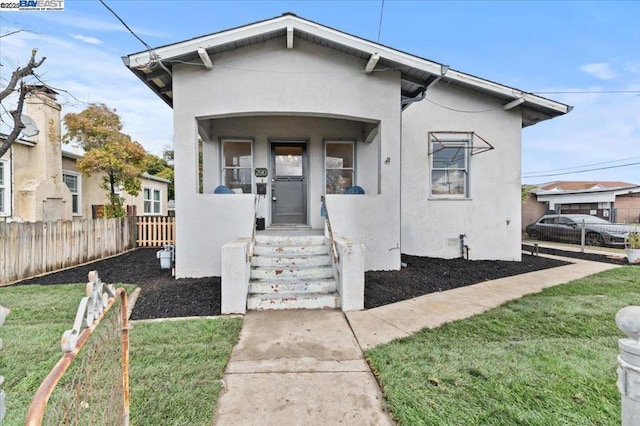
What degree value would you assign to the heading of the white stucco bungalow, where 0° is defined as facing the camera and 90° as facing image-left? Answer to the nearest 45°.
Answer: approximately 0°

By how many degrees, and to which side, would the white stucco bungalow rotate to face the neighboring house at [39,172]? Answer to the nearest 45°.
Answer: approximately 90° to its right

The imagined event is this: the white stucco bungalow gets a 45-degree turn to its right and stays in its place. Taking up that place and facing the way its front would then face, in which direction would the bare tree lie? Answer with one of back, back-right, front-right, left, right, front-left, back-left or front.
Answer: front-right

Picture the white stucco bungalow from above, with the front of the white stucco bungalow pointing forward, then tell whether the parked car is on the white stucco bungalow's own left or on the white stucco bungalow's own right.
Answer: on the white stucco bungalow's own left

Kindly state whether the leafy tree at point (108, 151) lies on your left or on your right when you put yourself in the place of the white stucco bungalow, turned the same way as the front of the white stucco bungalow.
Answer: on your right

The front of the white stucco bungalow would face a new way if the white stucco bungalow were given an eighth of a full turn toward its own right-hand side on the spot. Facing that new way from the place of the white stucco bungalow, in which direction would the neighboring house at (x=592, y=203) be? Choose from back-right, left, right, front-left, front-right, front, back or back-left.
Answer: back
